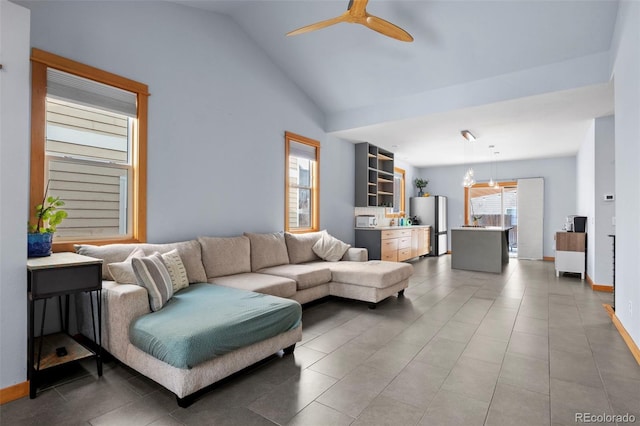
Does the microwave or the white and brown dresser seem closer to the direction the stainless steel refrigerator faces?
the white and brown dresser

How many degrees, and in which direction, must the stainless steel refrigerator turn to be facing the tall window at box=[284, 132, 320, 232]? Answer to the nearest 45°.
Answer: approximately 90° to its right

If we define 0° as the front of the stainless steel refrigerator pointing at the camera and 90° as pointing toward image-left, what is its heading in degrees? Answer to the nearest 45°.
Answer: approximately 315°

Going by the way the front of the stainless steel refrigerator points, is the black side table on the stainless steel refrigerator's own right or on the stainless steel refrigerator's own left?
on the stainless steel refrigerator's own right

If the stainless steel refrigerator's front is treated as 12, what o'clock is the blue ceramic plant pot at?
The blue ceramic plant pot is roughly at 2 o'clock from the stainless steel refrigerator.

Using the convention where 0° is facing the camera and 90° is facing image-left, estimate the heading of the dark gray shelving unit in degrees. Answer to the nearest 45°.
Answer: approximately 315°

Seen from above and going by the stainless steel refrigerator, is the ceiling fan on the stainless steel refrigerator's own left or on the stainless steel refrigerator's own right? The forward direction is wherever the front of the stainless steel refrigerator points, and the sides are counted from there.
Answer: on the stainless steel refrigerator's own right

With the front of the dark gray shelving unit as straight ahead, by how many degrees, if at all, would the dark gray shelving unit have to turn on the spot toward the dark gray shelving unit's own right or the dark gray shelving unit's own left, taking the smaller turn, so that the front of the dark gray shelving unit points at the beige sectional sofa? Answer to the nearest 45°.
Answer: approximately 45° to the dark gray shelving unit's own right
